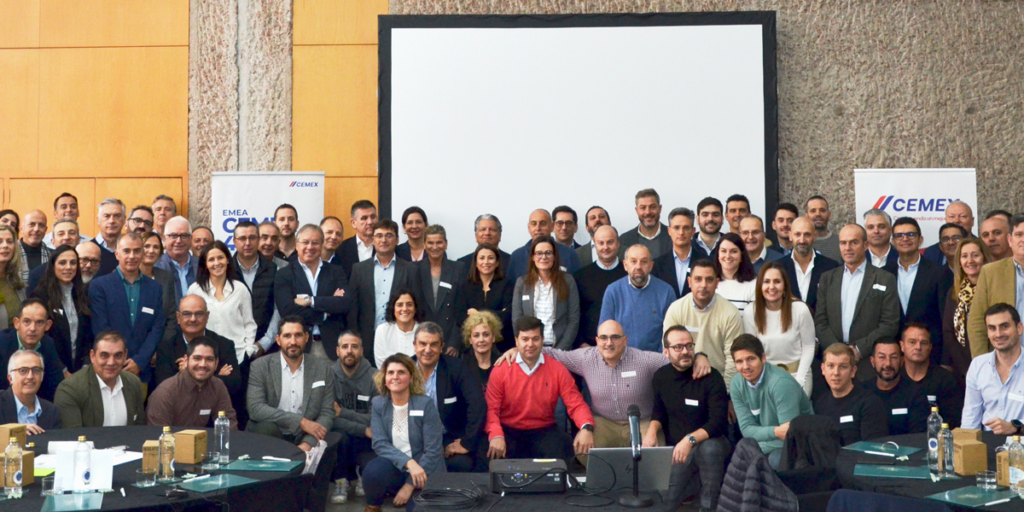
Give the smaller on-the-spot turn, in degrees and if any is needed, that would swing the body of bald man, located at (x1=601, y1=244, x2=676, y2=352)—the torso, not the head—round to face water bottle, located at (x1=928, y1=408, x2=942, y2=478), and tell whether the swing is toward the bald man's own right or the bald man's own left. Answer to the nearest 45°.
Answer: approximately 45° to the bald man's own left

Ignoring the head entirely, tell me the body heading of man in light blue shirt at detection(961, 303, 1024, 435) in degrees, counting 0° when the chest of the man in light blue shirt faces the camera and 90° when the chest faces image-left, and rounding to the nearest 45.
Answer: approximately 45°

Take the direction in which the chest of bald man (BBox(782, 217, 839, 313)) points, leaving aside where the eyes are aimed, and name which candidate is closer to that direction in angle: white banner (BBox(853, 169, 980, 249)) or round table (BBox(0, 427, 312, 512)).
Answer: the round table

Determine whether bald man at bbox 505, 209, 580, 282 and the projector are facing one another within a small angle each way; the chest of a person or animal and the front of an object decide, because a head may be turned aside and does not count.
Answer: yes

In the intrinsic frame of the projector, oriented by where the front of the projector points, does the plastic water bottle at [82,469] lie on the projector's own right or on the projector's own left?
on the projector's own left

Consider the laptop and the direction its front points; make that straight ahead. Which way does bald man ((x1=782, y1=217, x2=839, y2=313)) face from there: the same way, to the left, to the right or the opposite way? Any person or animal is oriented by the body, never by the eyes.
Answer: the opposite way

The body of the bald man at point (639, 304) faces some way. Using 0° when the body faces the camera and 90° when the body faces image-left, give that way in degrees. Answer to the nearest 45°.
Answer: approximately 0°

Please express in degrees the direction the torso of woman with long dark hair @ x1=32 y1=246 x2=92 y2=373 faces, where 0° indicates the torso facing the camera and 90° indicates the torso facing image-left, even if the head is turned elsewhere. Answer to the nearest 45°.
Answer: approximately 315°

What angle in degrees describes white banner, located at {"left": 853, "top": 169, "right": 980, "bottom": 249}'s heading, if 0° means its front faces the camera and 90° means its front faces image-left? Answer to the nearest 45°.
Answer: approximately 0°

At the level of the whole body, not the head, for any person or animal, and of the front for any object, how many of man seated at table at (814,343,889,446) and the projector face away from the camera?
1

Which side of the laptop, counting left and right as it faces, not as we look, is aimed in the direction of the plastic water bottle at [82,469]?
left
